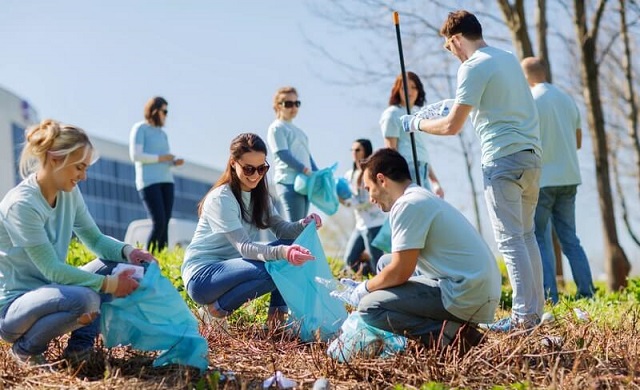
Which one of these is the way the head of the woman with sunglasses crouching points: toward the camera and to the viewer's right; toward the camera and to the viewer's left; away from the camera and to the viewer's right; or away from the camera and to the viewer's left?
toward the camera and to the viewer's right

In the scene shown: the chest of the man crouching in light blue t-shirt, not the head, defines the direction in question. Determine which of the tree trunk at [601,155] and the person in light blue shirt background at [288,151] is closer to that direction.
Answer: the person in light blue shirt background

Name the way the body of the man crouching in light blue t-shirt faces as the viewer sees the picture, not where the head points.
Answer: to the viewer's left

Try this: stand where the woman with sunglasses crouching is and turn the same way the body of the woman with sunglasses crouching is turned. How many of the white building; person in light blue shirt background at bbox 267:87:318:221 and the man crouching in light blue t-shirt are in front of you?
1

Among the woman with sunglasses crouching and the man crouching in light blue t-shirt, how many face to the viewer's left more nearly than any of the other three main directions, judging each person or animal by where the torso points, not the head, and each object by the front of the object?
1

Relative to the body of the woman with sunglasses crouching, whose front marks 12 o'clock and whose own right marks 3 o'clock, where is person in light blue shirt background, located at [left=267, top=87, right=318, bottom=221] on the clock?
The person in light blue shirt background is roughly at 8 o'clock from the woman with sunglasses crouching.

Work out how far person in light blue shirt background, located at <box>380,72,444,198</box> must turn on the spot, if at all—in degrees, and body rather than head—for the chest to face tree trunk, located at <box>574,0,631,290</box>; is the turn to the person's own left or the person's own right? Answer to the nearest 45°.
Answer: approximately 90° to the person's own left

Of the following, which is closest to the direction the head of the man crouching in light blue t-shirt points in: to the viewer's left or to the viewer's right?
to the viewer's left

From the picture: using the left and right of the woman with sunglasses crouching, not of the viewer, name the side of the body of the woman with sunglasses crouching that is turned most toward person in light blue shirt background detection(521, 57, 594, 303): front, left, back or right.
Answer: left
